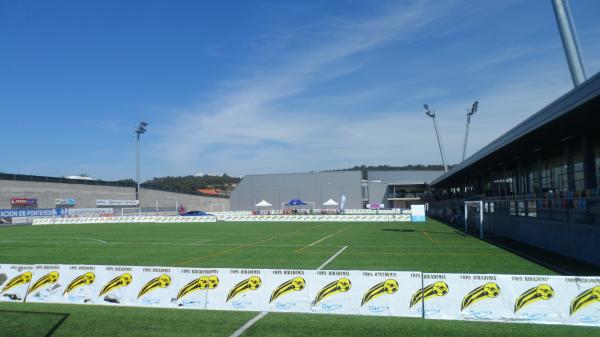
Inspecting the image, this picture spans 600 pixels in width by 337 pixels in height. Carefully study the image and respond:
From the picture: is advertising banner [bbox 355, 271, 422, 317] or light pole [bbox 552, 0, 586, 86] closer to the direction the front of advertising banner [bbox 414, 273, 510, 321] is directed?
the advertising banner

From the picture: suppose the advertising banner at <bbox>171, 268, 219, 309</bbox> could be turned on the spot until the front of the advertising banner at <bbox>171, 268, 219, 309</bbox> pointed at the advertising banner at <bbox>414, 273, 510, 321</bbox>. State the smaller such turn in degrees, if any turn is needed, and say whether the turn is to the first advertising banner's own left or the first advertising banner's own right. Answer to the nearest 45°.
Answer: approximately 45° to the first advertising banner's own left

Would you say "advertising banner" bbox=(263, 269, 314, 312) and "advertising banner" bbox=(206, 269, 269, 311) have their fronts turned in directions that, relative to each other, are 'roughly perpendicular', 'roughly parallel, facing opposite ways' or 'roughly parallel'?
roughly parallel

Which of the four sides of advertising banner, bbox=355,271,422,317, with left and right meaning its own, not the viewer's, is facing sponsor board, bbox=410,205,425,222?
back

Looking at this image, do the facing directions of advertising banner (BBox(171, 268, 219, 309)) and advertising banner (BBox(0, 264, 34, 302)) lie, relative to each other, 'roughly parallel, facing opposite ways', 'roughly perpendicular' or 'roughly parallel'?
roughly parallel

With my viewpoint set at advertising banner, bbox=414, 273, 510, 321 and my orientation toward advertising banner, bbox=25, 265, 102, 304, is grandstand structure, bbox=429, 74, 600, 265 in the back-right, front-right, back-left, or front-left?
back-right

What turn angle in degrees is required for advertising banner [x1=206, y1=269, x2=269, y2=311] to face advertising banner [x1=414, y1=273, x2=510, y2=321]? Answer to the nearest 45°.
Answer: approximately 90° to its left

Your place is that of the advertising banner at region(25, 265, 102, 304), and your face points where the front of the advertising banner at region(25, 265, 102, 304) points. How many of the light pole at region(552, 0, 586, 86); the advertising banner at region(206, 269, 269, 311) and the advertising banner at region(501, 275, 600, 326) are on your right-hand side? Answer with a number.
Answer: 0

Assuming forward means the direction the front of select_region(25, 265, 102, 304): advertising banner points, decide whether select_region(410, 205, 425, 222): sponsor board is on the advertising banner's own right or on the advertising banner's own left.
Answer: on the advertising banner's own left

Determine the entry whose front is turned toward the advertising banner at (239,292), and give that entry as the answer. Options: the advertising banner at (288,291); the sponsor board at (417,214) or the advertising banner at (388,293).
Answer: the sponsor board

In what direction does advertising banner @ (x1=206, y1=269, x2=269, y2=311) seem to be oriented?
toward the camera

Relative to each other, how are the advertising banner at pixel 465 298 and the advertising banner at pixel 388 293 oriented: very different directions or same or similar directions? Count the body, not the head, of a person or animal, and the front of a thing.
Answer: same or similar directions

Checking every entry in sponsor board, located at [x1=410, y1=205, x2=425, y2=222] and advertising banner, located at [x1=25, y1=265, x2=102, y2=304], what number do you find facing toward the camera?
2

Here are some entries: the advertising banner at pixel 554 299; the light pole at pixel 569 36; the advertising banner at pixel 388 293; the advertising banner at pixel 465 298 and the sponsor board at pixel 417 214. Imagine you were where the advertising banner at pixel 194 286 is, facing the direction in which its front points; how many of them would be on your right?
0

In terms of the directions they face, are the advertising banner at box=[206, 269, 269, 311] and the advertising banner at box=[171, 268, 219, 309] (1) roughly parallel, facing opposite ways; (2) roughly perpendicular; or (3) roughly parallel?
roughly parallel

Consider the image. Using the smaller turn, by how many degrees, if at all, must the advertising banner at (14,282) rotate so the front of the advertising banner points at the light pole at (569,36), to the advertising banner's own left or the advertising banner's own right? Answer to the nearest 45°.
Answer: approximately 90° to the advertising banner's own left

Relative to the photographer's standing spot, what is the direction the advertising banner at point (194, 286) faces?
facing the viewer

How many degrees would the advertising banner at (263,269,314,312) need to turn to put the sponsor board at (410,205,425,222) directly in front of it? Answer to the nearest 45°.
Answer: approximately 180°

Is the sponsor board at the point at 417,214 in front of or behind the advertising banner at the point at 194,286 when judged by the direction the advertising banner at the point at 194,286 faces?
behind

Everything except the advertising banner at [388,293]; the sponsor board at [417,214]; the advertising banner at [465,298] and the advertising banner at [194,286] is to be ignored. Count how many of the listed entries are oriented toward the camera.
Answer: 4

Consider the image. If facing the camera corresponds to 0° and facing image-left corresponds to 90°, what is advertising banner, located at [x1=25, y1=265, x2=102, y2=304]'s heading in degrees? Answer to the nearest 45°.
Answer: approximately 0°

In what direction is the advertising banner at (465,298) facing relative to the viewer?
toward the camera
